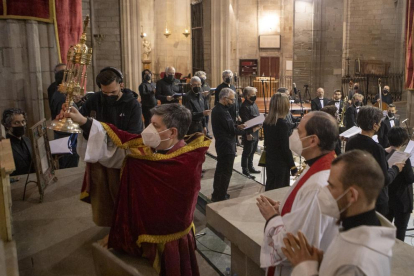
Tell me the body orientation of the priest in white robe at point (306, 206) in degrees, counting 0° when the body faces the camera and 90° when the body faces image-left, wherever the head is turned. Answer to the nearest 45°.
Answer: approximately 90°

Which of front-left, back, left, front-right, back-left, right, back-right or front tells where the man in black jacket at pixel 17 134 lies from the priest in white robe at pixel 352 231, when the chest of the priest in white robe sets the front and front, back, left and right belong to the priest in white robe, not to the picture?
front-right

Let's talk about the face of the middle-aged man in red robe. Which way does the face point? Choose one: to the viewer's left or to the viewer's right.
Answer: to the viewer's left

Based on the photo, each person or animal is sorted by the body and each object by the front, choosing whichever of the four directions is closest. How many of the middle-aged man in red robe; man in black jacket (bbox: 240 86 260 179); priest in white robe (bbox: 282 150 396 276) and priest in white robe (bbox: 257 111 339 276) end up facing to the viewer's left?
3

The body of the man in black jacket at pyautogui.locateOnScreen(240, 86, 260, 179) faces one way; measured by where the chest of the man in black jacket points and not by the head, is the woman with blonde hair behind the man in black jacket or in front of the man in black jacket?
in front

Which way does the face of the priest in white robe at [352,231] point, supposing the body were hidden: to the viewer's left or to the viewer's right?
to the viewer's left

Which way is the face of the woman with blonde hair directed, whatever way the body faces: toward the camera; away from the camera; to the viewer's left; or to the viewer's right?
away from the camera

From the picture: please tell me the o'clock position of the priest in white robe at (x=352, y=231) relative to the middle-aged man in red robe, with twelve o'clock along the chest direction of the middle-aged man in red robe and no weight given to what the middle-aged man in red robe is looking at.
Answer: The priest in white robe is roughly at 8 o'clock from the middle-aged man in red robe.

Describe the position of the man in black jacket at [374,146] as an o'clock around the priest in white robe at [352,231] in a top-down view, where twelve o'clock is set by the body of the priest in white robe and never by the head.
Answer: The man in black jacket is roughly at 3 o'clock from the priest in white robe.

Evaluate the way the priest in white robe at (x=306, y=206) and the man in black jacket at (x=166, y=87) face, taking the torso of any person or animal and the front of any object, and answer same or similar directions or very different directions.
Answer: very different directions

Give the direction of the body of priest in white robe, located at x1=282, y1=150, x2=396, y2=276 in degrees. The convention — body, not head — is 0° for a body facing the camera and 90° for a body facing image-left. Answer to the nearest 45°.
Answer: approximately 90°

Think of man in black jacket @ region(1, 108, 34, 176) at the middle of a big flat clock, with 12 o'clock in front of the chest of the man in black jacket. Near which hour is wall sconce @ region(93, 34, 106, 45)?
The wall sconce is roughly at 8 o'clock from the man in black jacket.

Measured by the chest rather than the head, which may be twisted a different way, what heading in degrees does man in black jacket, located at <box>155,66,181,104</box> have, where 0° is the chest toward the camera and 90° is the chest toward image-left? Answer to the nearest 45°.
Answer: approximately 315°

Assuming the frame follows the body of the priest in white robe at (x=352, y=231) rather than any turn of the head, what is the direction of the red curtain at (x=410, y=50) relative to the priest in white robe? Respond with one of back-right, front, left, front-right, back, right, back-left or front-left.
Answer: right
